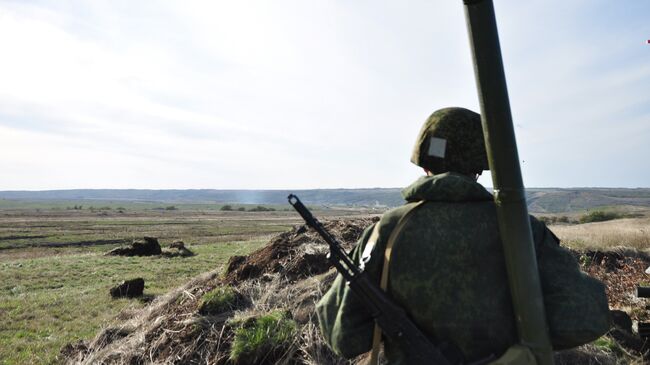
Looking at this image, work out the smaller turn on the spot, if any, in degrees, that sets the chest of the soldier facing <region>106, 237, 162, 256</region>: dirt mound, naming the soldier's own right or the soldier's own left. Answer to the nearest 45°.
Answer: approximately 45° to the soldier's own left

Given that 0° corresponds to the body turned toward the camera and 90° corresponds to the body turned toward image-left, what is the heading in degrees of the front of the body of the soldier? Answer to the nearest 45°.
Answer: approximately 180°

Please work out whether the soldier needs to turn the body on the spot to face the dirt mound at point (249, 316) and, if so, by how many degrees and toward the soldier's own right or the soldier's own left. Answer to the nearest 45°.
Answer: approximately 45° to the soldier's own left

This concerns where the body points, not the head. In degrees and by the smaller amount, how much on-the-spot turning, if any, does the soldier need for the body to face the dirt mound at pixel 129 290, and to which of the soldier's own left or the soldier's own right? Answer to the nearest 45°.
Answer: approximately 45° to the soldier's own left
